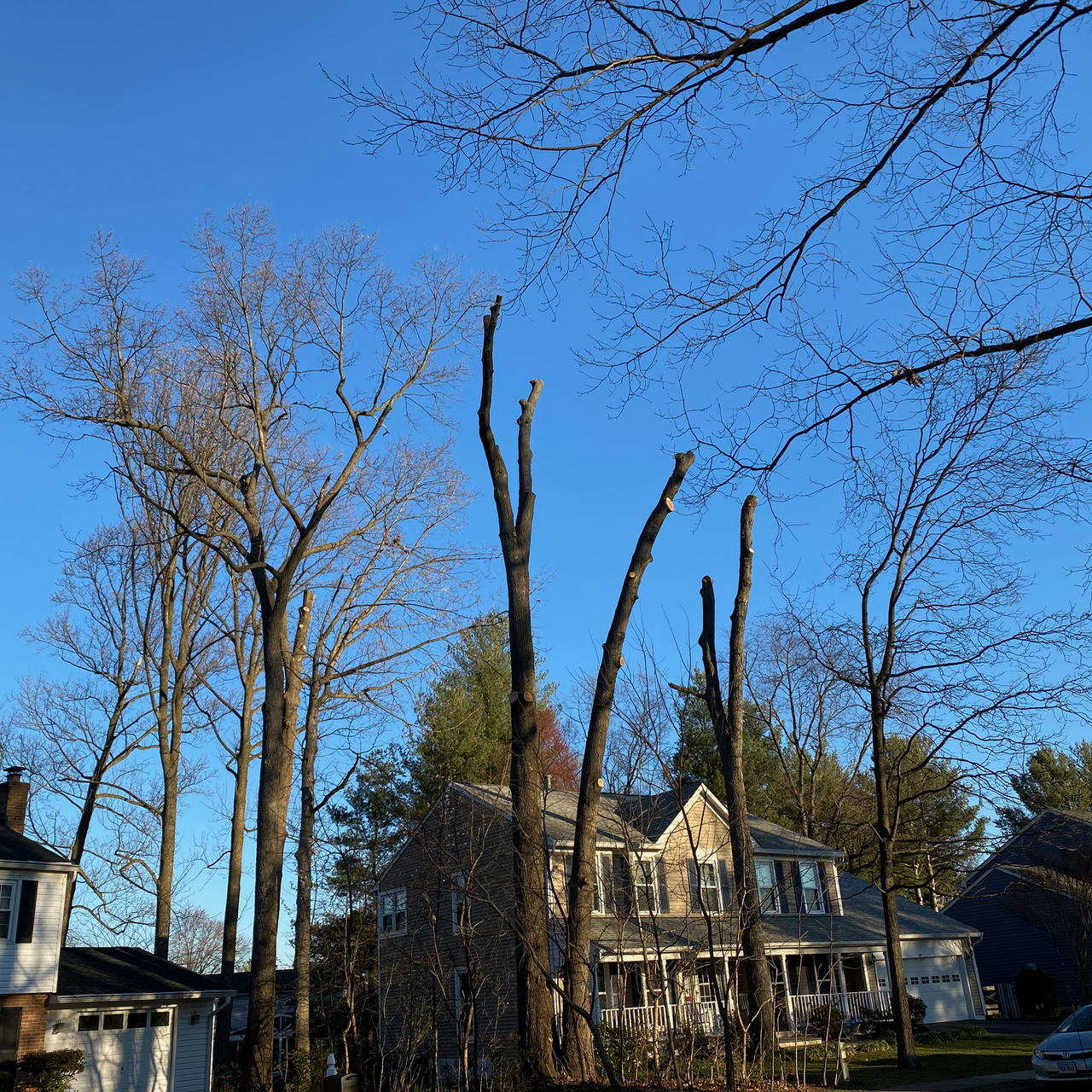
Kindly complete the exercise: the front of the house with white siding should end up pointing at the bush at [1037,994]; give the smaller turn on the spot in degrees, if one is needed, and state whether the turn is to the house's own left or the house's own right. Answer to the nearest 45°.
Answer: approximately 90° to the house's own left

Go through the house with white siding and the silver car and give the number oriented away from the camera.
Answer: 0

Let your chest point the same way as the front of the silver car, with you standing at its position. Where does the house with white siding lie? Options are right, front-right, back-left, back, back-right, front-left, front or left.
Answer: front-right

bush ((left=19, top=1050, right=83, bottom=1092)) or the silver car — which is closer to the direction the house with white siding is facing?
the bush

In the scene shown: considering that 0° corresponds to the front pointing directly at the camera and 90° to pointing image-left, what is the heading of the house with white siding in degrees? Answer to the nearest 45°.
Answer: approximately 0°

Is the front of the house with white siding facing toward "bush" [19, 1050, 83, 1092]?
yes

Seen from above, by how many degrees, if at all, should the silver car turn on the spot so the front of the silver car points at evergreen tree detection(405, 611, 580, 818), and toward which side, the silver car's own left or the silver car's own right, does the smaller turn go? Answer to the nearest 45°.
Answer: approximately 90° to the silver car's own right

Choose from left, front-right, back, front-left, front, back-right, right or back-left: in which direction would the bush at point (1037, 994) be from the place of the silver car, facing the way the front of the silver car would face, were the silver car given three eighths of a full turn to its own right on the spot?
front

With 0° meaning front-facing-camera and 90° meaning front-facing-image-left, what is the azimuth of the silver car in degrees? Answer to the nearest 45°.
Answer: approximately 45°

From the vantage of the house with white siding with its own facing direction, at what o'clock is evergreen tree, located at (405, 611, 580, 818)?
The evergreen tree is roughly at 8 o'clock from the house with white siding.

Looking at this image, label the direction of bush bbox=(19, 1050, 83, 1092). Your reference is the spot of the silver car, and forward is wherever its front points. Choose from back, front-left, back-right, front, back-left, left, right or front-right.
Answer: front-right
